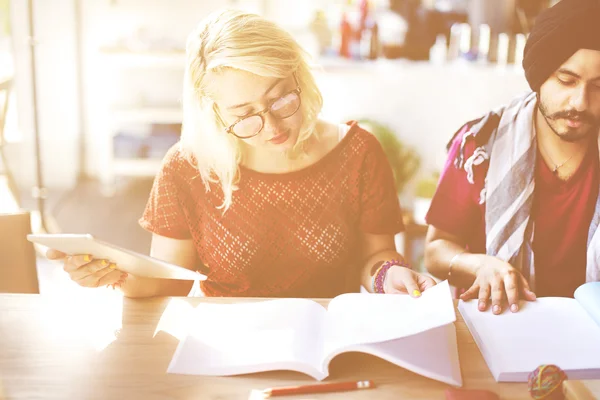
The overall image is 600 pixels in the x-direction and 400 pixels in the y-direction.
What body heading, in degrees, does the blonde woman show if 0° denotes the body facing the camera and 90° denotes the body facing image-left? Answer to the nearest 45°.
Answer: approximately 0°

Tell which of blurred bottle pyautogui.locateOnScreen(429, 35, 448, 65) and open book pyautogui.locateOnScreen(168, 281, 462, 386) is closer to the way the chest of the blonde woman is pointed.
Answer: the open book

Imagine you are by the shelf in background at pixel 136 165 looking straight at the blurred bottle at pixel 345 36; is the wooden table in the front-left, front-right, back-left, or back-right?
front-right

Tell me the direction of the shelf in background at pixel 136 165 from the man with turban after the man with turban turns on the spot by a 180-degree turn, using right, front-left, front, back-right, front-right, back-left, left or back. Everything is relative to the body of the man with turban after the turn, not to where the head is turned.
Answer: front-left

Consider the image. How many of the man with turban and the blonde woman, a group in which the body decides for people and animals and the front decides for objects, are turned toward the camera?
2

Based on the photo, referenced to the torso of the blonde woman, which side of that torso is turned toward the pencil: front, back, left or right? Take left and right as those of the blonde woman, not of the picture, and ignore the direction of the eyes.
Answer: front

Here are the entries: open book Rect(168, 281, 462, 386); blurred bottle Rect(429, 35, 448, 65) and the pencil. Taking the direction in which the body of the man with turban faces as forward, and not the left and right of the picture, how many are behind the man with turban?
1

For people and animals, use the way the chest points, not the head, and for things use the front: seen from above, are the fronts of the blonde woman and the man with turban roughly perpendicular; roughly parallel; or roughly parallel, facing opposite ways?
roughly parallel

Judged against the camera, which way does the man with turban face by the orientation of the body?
toward the camera

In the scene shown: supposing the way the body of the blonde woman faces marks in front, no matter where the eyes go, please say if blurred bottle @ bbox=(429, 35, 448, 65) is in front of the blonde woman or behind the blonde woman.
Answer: behind

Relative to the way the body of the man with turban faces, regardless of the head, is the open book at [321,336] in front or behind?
in front
